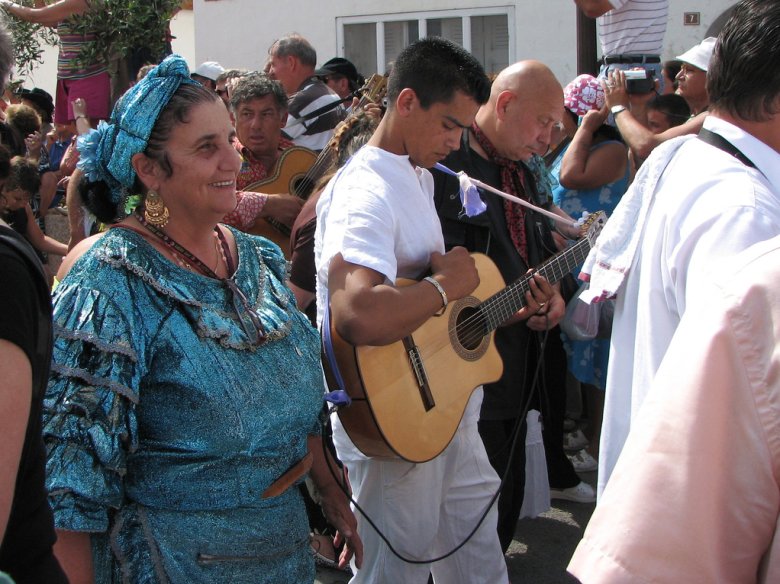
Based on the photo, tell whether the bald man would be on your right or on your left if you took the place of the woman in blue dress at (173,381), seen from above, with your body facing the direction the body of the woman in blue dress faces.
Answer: on your left

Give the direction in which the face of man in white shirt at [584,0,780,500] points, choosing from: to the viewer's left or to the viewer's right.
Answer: to the viewer's left

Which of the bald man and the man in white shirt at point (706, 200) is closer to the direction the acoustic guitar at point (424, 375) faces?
the man in white shirt

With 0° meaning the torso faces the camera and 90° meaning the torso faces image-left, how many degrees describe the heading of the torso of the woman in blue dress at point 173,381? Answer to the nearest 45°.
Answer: approximately 315°

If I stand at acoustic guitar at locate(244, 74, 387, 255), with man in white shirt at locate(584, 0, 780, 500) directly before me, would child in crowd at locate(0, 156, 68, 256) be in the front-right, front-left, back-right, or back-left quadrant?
back-right

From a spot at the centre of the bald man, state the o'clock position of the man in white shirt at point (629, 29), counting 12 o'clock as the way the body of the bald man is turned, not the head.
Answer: The man in white shirt is roughly at 8 o'clock from the bald man.
